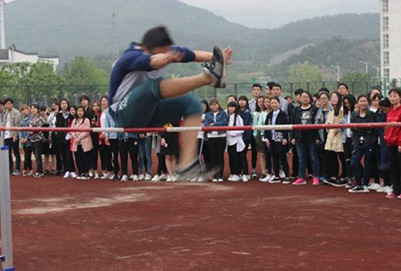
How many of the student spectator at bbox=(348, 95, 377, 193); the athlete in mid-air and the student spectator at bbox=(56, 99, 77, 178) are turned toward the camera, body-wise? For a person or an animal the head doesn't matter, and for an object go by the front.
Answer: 2

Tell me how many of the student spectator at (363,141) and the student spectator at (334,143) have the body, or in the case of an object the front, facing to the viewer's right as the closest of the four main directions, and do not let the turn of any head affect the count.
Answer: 0

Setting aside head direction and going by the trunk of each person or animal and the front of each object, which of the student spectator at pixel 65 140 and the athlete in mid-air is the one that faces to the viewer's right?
the athlete in mid-air

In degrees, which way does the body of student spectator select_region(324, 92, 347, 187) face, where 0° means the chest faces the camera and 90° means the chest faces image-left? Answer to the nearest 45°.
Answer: approximately 45°

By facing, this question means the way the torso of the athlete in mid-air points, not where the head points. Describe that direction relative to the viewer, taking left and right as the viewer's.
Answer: facing to the right of the viewer

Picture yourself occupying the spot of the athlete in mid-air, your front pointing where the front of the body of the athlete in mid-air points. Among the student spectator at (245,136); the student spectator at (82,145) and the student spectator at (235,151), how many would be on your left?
3

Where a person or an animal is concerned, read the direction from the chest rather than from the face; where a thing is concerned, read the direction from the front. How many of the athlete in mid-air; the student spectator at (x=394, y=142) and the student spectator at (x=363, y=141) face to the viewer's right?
1

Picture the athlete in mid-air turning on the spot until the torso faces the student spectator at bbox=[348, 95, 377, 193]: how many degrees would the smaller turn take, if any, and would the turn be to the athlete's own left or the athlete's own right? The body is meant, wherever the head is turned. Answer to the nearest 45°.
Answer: approximately 45° to the athlete's own left

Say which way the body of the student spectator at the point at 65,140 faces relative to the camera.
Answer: toward the camera

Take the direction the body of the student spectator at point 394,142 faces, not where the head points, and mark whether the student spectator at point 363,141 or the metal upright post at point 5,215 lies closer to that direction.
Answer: the metal upright post

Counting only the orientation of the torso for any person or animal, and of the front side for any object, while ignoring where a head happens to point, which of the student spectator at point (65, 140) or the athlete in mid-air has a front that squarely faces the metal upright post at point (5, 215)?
the student spectator

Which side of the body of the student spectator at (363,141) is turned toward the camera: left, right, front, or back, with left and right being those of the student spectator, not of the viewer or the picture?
front

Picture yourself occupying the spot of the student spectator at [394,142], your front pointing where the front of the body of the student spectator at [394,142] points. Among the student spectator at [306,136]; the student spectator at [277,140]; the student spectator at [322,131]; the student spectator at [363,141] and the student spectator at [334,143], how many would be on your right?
5

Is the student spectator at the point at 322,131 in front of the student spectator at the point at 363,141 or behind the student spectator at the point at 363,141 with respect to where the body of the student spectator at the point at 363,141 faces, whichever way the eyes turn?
behind

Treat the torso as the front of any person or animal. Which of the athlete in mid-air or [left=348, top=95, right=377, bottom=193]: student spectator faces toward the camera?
the student spectator

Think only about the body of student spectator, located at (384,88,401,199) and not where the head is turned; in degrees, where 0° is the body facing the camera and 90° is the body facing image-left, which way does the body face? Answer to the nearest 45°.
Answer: approximately 45°

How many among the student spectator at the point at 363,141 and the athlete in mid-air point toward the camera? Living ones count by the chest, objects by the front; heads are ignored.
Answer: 1

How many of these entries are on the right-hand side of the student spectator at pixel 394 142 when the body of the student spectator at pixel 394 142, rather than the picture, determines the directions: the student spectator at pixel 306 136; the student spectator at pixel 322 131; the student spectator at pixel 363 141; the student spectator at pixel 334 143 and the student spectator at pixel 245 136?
5
